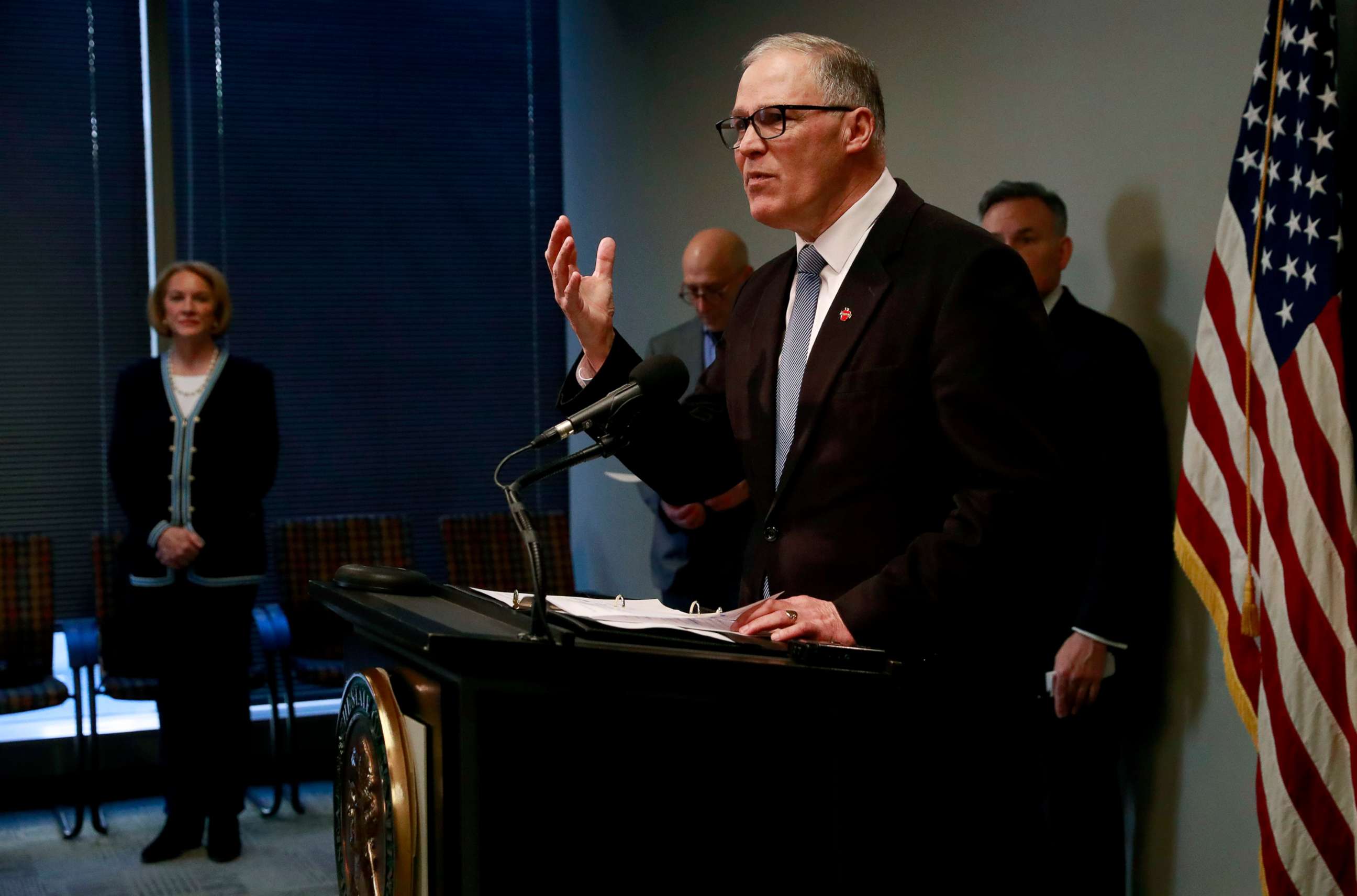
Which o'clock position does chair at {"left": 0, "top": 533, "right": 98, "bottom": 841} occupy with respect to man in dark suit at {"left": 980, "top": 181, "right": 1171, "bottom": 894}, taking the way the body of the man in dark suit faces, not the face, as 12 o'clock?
The chair is roughly at 2 o'clock from the man in dark suit.

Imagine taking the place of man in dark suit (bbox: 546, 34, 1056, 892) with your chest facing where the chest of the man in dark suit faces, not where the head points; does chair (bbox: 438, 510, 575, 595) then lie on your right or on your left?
on your right

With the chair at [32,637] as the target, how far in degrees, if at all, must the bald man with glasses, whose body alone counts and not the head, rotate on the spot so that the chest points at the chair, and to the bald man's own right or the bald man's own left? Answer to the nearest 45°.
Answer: approximately 45° to the bald man's own right

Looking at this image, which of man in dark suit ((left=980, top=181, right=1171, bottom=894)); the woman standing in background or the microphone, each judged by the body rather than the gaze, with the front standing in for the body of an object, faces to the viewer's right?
the microphone

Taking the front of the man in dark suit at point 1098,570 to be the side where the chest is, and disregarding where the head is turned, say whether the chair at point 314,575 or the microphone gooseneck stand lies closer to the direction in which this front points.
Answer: the microphone gooseneck stand

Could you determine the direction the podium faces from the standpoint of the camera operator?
facing to the left of the viewer

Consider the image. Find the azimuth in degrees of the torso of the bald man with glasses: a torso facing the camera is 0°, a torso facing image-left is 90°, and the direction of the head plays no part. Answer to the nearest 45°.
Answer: approximately 45°

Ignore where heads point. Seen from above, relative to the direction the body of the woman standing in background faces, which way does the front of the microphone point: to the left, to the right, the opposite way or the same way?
to the left
